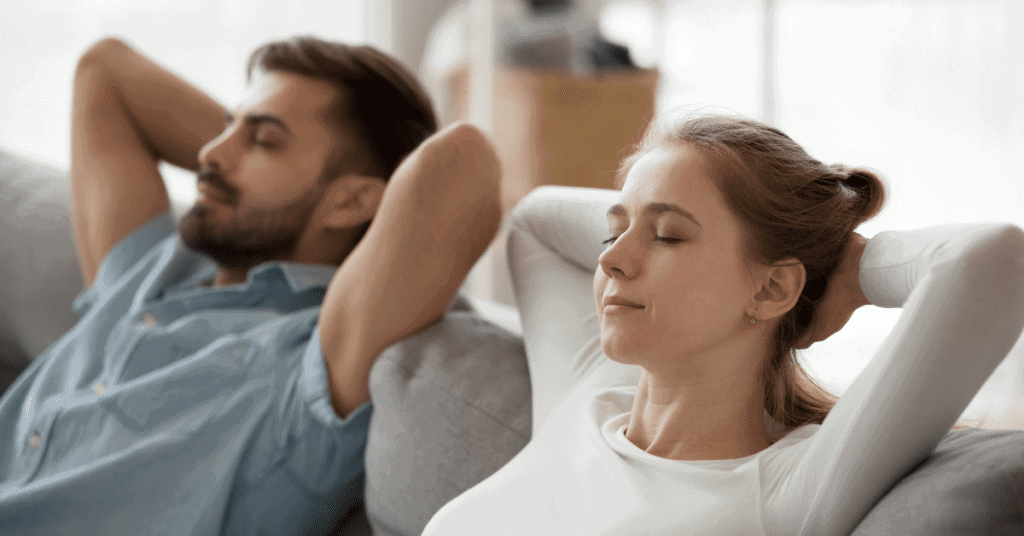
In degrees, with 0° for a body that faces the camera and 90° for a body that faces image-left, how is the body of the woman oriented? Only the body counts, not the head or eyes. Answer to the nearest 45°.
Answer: approximately 45°

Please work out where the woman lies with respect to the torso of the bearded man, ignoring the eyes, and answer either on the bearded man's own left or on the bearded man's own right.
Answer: on the bearded man's own left

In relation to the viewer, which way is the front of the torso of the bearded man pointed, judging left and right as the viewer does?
facing the viewer and to the left of the viewer

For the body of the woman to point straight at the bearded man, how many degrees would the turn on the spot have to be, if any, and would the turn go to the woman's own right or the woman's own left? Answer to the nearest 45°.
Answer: approximately 90° to the woman's own right

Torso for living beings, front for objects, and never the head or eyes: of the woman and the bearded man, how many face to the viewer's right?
0

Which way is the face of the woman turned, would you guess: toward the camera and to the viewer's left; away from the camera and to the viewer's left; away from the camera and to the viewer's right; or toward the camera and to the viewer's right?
toward the camera and to the viewer's left
